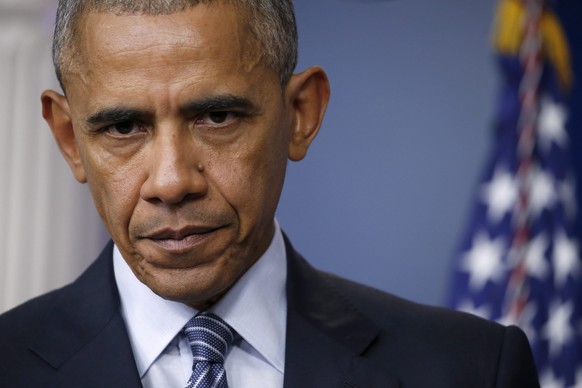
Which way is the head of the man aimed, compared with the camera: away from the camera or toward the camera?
toward the camera

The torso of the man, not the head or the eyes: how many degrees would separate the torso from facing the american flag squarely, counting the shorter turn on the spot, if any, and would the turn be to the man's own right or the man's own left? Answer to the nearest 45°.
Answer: approximately 135° to the man's own left

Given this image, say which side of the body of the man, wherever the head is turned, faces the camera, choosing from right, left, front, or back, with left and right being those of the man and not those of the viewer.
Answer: front
